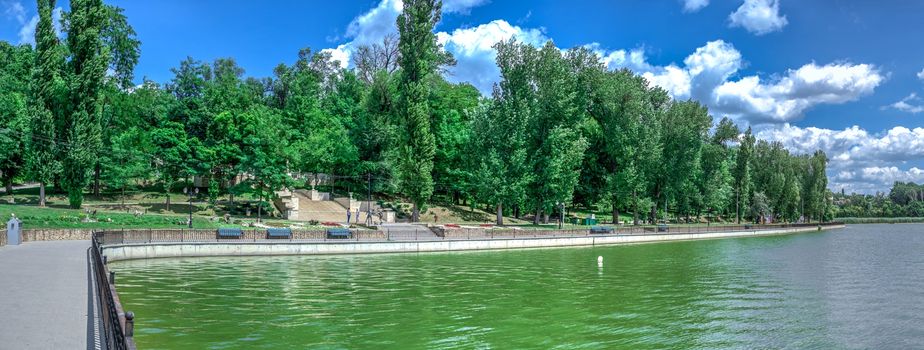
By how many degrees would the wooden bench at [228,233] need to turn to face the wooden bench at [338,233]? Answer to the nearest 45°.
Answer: approximately 90° to its left

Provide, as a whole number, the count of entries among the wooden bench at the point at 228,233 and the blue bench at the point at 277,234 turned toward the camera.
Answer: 2

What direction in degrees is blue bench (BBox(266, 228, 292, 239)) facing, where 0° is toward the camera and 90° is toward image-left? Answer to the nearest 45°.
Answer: approximately 0°

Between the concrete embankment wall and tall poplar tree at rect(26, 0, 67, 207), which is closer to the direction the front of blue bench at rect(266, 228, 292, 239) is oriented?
the concrete embankment wall

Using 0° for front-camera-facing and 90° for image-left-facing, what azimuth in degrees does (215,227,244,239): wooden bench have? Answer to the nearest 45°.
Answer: approximately 0°

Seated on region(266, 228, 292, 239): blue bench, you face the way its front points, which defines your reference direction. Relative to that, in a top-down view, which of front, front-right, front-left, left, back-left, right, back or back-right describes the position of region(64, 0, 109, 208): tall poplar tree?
back-right

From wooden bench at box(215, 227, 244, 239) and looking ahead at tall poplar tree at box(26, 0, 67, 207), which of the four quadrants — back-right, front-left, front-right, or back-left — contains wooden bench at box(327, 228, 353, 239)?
back-right

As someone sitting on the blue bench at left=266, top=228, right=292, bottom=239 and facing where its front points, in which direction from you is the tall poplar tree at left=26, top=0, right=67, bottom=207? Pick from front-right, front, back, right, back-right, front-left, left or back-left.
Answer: back-right
